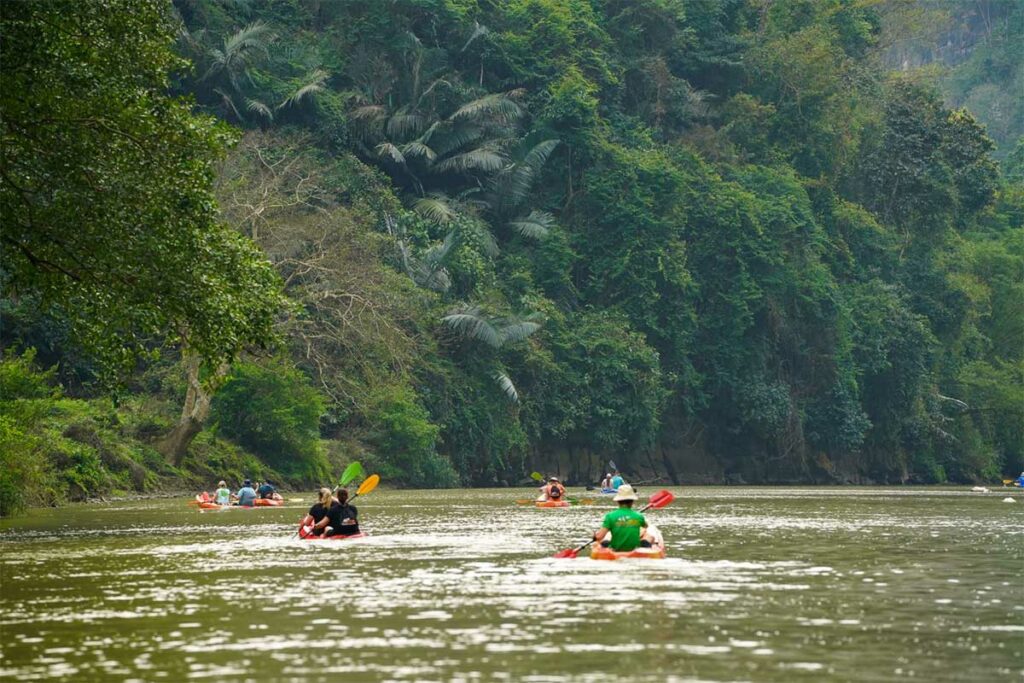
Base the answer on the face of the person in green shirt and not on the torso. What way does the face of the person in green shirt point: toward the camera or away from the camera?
away from the camera

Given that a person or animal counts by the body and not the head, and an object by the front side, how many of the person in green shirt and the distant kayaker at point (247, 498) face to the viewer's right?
0

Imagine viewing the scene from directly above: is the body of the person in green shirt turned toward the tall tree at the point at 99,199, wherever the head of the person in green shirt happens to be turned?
no

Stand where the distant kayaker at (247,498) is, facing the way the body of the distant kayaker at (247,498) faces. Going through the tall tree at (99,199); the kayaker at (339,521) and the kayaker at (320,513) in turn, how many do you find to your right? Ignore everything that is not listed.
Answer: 0

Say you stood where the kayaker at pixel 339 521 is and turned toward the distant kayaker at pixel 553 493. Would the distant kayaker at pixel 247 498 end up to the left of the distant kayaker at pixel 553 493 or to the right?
left

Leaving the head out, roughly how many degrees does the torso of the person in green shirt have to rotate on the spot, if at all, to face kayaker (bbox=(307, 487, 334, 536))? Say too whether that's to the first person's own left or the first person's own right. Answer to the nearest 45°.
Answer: approximately 45° to the first person's own left

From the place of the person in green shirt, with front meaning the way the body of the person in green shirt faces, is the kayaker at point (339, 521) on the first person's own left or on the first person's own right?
on the first person's own left

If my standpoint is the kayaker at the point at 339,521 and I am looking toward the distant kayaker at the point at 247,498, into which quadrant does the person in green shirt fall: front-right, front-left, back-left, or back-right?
back-right

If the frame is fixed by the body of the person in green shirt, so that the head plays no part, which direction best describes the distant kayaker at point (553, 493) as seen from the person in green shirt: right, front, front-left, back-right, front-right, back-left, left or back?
front

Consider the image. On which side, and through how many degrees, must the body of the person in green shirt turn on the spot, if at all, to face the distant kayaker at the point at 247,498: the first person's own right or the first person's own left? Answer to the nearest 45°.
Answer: approximately 45° to the first person's own left

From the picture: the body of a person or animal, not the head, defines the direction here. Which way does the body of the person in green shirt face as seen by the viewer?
away from the camera

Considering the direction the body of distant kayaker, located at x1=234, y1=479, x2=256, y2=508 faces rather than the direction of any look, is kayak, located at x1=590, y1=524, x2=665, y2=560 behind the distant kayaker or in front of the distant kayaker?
behind

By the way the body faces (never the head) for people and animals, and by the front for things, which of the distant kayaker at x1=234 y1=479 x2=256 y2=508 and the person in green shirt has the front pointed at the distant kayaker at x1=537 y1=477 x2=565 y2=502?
the person in green shirt

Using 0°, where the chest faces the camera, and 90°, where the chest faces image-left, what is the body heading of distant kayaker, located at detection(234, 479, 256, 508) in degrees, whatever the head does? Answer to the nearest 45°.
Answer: approximately 135°
